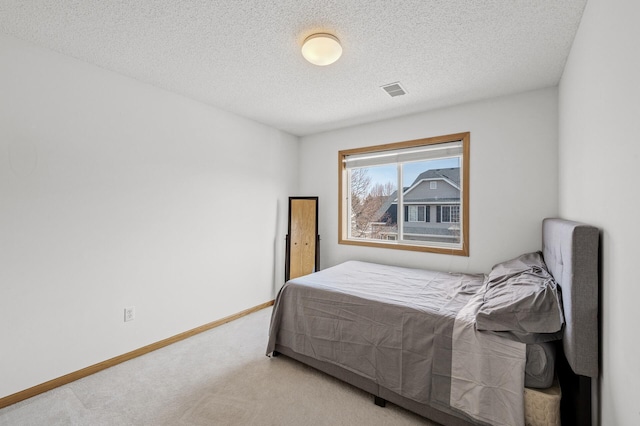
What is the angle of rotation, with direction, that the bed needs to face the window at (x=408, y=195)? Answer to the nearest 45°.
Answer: approximately 90° to its right

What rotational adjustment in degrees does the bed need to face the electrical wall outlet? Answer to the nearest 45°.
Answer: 0° — it already faces it

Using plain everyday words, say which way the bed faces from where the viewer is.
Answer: facing to the left of the viewer

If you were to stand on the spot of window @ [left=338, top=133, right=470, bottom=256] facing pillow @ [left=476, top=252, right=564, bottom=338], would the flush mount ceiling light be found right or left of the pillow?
right
